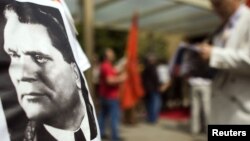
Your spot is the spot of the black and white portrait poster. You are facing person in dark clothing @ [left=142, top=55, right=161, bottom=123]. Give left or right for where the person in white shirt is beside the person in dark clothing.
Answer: right

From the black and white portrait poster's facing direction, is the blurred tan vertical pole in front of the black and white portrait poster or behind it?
behind

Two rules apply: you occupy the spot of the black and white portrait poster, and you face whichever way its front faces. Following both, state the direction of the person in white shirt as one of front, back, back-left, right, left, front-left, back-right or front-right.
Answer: back-left

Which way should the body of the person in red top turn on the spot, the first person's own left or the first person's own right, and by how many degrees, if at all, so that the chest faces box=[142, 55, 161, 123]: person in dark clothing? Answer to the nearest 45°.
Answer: approximately 90° to the first person's own left

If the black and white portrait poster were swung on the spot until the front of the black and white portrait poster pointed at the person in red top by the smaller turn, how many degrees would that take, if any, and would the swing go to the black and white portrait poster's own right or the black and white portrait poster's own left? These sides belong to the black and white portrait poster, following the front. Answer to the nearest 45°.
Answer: approximately 180°

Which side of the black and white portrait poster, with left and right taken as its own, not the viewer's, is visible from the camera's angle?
front
